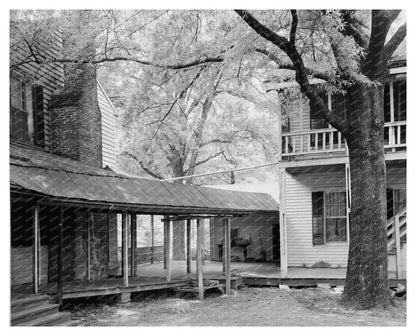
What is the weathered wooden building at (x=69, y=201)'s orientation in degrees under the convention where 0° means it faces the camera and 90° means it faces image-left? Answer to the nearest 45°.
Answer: approximately 315°

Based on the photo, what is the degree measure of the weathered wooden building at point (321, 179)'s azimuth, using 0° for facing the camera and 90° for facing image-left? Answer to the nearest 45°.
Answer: approximately 0°
